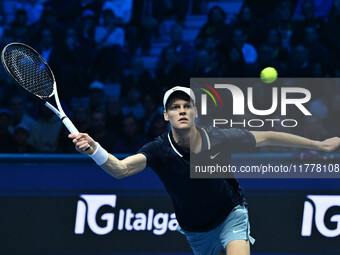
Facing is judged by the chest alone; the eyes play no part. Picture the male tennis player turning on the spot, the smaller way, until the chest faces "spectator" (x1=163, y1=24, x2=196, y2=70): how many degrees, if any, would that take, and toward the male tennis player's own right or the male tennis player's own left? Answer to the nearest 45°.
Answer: approximately 180°

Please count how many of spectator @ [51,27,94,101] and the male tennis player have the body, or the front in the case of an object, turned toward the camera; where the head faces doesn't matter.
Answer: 2

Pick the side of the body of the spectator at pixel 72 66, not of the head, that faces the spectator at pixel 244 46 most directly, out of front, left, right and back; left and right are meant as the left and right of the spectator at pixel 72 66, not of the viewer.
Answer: left

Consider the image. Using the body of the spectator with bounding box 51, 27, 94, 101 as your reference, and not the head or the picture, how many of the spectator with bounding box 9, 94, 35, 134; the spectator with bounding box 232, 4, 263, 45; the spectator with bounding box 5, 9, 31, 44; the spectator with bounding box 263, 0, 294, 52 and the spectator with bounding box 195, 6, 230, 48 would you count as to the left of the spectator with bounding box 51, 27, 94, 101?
3

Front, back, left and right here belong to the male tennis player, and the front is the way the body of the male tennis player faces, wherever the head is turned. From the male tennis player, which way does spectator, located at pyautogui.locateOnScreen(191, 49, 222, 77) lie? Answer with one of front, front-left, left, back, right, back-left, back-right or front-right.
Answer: back

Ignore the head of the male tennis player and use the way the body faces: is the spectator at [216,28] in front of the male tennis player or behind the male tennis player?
behind

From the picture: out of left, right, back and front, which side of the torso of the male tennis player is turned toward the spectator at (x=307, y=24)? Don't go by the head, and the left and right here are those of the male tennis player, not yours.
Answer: back
